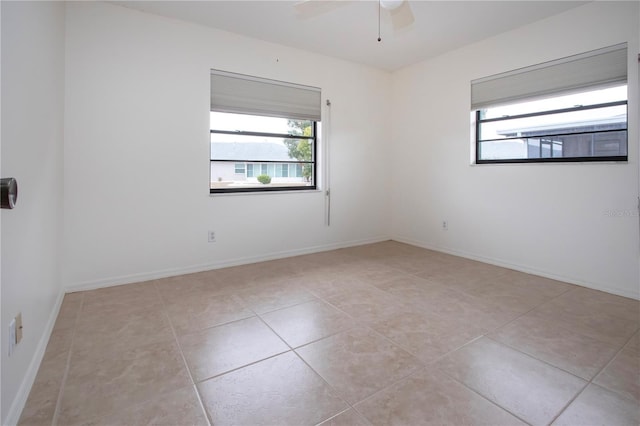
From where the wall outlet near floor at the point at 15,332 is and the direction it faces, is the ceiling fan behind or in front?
in front

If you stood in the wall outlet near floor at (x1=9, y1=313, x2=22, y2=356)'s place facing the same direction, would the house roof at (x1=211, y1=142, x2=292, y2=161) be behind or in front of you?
in front

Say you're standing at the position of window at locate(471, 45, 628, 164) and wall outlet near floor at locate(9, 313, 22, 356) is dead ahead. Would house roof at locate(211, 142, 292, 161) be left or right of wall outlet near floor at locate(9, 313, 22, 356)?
right

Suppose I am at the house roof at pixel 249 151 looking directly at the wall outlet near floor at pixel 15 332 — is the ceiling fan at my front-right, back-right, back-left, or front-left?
front-left

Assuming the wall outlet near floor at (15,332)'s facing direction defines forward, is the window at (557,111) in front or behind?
in front

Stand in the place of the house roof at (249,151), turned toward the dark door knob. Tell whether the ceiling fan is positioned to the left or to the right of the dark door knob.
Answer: left

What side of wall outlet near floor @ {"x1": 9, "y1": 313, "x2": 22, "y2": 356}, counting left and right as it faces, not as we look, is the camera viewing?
right
